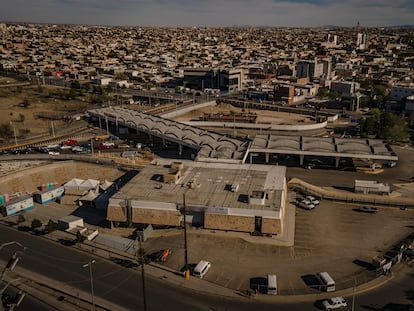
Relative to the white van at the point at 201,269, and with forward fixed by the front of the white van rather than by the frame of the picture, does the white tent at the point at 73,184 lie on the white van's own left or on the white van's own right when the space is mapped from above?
on the white van's own right

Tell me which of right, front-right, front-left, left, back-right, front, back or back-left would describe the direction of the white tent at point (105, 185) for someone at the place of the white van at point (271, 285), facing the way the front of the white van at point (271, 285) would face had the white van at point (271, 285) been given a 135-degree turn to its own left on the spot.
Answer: left

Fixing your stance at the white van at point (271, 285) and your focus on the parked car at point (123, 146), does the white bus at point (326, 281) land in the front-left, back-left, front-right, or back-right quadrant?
back-right

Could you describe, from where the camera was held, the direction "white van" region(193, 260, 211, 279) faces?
facing the viewer and to the left of the viewer

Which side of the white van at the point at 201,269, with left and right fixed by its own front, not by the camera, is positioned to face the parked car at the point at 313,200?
back

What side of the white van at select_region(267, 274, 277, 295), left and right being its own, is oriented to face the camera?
front

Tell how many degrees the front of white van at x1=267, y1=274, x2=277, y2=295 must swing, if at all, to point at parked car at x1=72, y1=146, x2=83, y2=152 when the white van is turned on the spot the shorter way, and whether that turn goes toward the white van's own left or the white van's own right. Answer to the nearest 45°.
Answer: approximately 135° to the white van's own right
